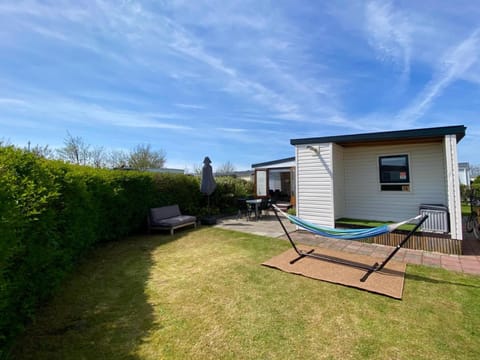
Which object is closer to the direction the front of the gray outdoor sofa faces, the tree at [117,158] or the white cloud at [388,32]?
the white cloud

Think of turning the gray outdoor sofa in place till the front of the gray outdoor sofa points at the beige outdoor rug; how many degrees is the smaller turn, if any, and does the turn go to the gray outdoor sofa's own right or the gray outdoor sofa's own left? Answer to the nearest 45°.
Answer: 0° — it already faces it

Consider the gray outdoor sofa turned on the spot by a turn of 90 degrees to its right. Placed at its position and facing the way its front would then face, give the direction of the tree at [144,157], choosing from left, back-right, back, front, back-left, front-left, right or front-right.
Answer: back-right

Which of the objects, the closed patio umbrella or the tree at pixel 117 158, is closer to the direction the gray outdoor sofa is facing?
the closed patio umbrella

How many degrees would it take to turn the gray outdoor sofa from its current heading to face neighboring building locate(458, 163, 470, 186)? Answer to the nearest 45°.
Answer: approximately 45° to its left

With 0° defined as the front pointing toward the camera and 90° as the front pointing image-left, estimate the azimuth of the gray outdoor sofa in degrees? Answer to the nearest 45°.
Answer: approximately 315°

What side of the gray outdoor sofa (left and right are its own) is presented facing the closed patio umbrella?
left

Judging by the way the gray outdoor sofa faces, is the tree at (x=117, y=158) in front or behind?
behind
